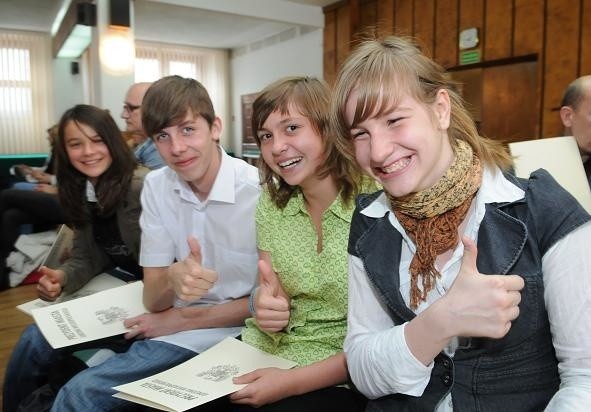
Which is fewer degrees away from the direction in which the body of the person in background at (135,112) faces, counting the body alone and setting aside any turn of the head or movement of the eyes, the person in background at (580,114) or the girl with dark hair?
the girl with dark hair

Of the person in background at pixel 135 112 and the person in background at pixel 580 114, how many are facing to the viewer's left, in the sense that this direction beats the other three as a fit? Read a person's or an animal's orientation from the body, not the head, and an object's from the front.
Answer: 1

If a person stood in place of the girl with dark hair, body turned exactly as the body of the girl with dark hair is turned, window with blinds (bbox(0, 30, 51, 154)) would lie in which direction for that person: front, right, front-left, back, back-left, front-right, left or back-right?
back-right

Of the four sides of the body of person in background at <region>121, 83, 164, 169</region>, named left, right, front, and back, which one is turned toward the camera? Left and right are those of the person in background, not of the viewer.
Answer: left

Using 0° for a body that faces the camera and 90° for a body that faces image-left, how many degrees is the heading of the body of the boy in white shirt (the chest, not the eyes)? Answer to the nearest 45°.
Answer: approximately 45°

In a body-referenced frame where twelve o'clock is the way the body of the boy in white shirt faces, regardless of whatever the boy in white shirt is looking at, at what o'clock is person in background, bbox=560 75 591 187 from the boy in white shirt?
The person in background is roughly at 7 o'clock from the boy in white shirt.
